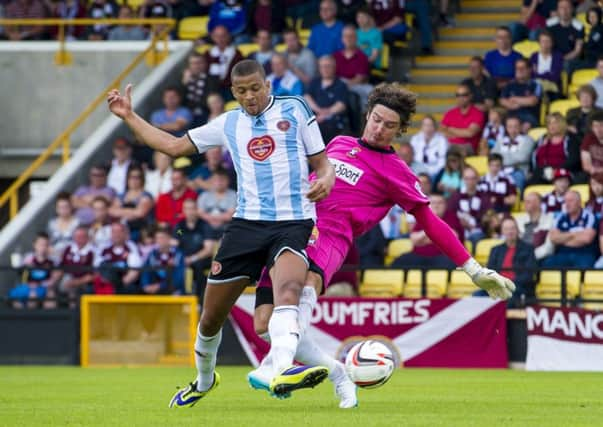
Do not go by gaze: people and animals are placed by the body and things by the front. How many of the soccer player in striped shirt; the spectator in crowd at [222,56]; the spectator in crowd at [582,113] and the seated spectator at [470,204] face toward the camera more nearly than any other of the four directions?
4

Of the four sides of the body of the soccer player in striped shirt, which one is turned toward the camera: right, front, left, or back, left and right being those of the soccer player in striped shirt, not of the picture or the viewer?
front

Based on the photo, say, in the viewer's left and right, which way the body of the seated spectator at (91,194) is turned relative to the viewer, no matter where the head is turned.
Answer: facing the viewer

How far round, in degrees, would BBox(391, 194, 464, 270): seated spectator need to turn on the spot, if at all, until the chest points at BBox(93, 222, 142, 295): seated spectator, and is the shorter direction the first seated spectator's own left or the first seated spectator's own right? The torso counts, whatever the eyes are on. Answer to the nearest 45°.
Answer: approximately 90° to the first seated spectator's own right

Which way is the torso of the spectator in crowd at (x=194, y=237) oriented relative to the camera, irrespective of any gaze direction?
toward the camera

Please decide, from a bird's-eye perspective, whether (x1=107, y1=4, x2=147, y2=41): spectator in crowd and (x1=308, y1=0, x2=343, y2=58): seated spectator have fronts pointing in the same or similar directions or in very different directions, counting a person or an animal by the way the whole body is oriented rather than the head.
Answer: same or similar directions

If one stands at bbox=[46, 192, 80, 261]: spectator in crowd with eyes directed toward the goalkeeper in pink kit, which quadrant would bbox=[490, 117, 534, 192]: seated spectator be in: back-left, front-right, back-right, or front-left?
front-left

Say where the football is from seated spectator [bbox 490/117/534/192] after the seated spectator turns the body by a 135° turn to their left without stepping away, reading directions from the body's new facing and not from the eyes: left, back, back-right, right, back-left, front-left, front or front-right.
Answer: back-right

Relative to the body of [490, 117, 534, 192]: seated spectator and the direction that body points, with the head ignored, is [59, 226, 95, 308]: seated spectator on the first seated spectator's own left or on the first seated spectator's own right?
on the first seated spectator's own right

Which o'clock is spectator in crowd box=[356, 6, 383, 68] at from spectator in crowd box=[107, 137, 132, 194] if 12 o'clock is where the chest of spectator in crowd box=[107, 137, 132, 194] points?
spectator in crowd box=[356, 6, 383, 68] is roughly at 9 o'clock from spectator in crowd box=[107, 137, 132, 194].

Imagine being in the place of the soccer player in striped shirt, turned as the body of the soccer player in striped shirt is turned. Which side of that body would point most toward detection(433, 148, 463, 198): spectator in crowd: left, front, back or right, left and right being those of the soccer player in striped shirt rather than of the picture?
back

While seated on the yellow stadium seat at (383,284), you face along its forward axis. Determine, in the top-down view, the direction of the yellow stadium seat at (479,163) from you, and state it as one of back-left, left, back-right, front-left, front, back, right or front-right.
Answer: back-left

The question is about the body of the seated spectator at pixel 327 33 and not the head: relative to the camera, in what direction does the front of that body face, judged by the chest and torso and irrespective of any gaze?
toward the camera

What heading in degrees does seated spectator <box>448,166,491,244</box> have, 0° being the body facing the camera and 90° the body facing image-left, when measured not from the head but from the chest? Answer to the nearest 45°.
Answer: approximately 0°

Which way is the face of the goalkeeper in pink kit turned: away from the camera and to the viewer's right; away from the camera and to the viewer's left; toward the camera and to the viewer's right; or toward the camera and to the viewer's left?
toward the camera and to the viewer's left

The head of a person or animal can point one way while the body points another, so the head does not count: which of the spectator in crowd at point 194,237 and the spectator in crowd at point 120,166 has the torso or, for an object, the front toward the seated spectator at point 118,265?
the spectator in crowd at point 120,166

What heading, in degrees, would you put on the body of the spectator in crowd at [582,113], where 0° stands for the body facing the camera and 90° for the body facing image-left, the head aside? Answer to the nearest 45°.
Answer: approximately 0°
